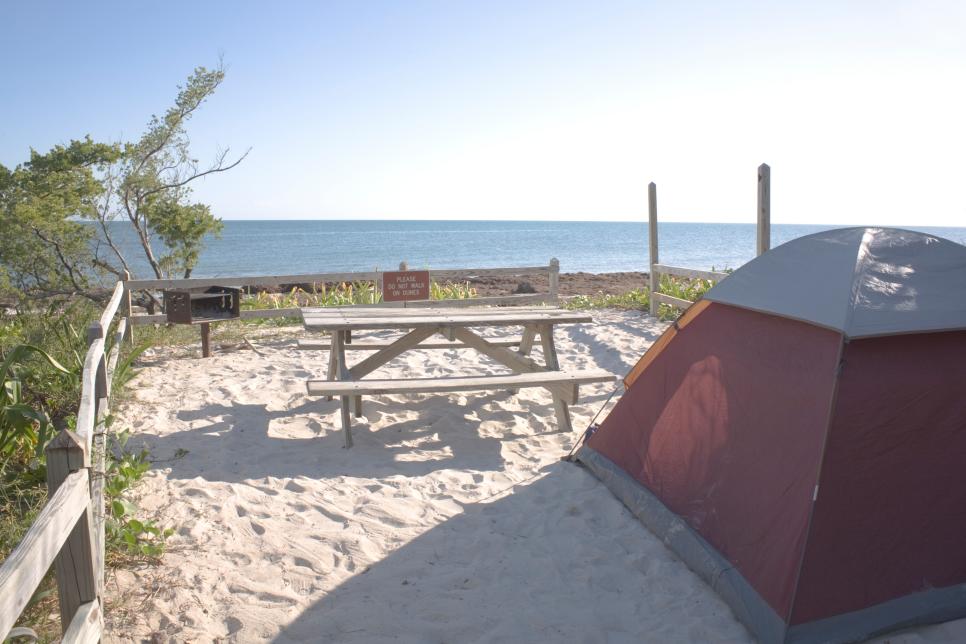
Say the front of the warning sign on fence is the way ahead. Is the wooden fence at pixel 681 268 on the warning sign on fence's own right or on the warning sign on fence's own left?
on the warning sign on fence's own left

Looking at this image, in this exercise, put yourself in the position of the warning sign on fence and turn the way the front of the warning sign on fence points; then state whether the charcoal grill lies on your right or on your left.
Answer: on your right

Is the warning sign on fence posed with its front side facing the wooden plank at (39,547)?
yes

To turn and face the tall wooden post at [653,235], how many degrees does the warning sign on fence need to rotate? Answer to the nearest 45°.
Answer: approximately 90° to its left

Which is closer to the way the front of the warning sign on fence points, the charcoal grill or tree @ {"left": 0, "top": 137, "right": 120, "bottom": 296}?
the charcoal grill

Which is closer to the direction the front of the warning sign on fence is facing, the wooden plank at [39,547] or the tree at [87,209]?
the wooden plank

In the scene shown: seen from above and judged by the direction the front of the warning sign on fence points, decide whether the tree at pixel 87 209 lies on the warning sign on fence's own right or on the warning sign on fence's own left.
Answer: on the warning sign on fence's own right

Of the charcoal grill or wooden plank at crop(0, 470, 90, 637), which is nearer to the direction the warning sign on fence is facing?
the wooden plank

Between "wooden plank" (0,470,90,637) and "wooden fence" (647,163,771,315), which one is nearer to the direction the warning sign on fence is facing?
the wooden plank

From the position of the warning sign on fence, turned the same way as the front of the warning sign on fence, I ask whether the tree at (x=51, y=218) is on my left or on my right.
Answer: on my right

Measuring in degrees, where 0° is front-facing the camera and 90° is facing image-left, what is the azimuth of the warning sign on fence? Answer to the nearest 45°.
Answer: approximately 0°

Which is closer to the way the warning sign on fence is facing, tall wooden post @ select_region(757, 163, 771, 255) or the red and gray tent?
the red and gray tent

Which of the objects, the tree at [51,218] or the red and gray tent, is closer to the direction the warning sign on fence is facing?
the red and gray tent

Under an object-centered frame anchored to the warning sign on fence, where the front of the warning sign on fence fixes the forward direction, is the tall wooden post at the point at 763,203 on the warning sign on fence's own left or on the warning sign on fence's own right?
on the warning sign on fence's own left
